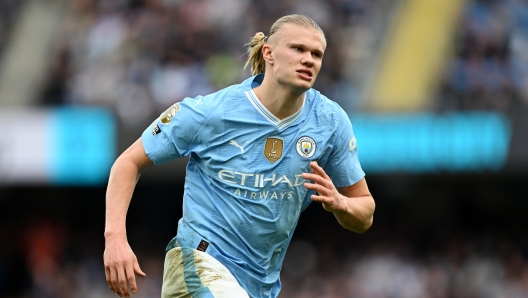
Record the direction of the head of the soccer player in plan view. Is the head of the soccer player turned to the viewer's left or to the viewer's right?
to the viewer's right

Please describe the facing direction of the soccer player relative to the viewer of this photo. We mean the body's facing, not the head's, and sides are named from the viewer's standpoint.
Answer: facing the viewer and to the right of the viewer
